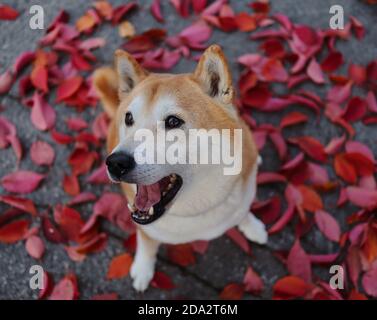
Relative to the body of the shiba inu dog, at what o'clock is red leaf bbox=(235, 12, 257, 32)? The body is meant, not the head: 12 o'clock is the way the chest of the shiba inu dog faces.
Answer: The red leaf is roughly at 8 o'clock from the shiba inu dog.

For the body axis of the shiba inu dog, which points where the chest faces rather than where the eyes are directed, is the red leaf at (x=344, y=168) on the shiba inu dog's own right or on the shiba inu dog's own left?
on the shiba inu dog's own left

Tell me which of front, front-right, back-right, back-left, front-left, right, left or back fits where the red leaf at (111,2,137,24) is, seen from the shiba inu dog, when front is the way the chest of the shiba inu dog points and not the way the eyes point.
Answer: back-left

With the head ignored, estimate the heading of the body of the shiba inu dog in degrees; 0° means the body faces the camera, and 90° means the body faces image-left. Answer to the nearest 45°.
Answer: approximately 315°

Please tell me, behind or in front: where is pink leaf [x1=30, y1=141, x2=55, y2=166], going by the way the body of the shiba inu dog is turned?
behind
